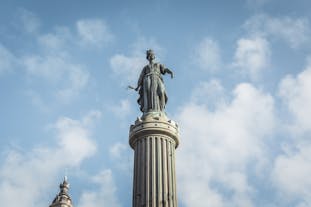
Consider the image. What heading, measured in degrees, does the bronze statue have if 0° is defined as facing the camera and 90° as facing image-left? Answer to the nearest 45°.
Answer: approximately 0°
